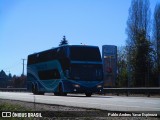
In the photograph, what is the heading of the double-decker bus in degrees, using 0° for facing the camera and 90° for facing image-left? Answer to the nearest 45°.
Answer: approximately 315°
